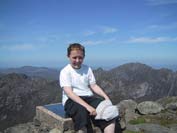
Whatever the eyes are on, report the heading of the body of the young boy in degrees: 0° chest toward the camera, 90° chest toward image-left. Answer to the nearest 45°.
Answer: approximately 315°

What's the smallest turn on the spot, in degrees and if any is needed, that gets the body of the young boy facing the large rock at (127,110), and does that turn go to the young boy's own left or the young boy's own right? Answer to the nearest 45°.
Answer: approximately 90° to the young boy's own left

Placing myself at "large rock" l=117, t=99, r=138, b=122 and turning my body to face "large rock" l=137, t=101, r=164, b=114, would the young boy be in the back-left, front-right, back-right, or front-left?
back-right

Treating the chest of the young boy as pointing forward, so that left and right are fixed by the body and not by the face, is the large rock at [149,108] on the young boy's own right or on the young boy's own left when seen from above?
on the young boy's own left
